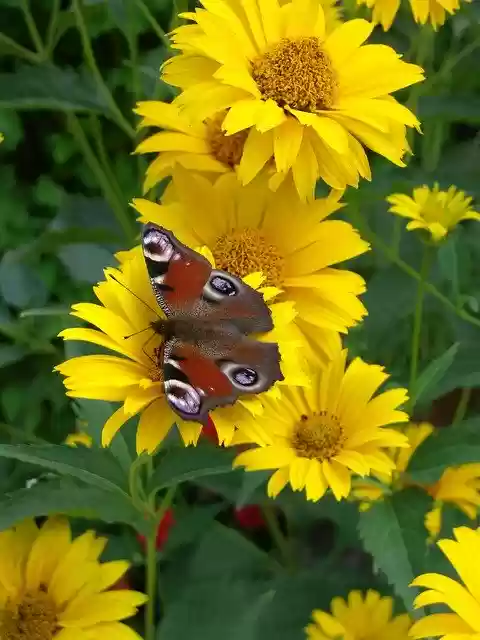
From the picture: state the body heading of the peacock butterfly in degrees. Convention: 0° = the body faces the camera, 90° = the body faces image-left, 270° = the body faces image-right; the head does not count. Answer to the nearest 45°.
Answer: approximately 90°
